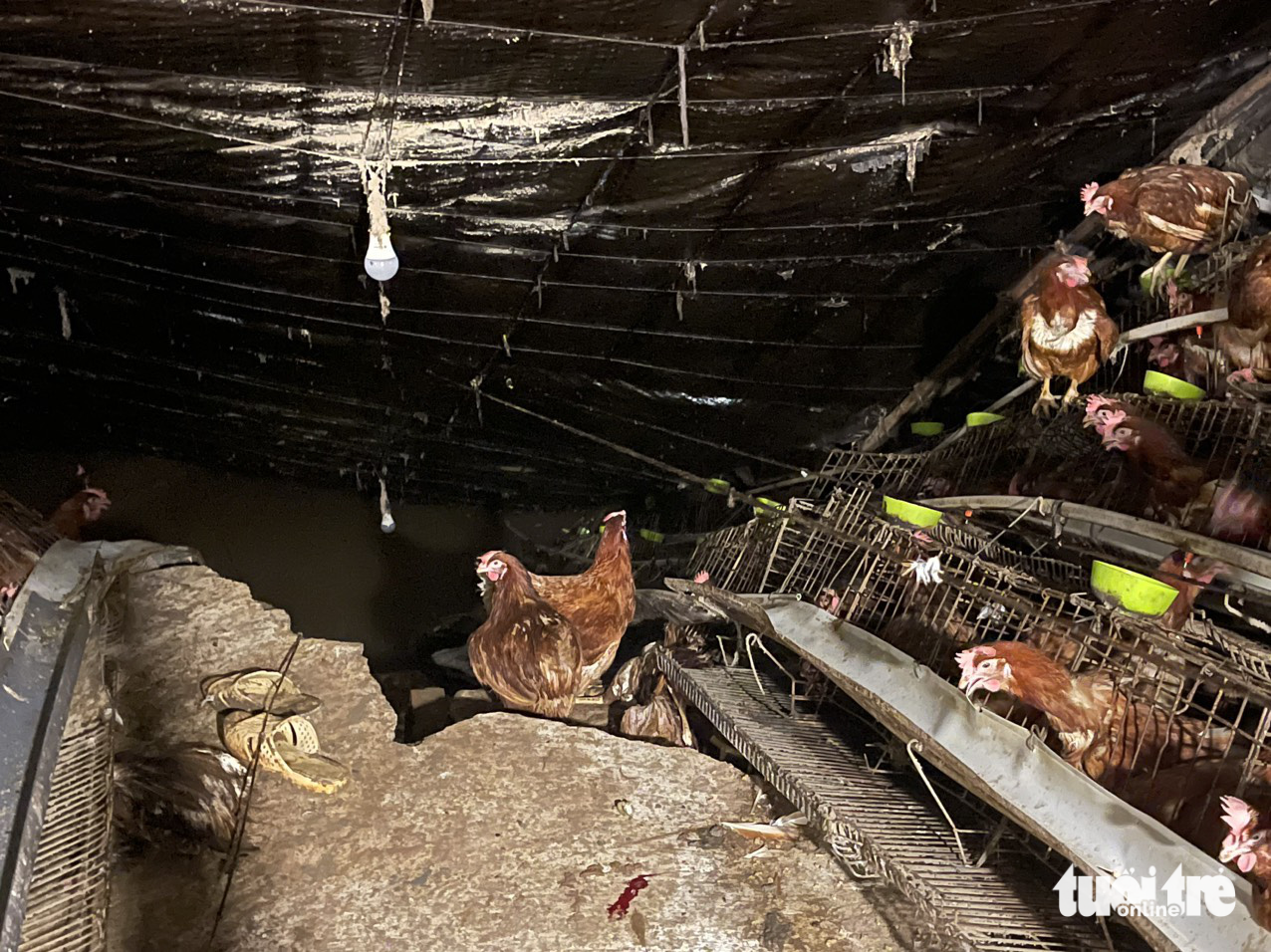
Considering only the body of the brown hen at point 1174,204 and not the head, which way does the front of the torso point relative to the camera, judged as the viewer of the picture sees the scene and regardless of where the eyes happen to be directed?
to the viewer's left

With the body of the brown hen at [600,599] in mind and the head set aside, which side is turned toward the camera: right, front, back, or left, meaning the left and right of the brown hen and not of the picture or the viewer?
right

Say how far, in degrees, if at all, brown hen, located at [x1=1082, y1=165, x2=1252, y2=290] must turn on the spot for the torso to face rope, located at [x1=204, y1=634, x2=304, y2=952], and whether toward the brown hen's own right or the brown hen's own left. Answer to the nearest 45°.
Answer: approximately 45° to the brown hen's own left

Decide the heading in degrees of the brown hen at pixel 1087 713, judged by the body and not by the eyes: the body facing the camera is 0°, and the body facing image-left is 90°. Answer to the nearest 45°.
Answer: approximately 90°

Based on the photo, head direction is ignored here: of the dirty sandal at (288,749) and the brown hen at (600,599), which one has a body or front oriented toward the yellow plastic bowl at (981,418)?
the brown hen

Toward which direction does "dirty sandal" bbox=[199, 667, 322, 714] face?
to the viewer's left

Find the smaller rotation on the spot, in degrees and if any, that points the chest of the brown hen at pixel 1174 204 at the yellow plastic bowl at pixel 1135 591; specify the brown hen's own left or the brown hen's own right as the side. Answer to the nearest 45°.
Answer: approximately 90° to the brown hen's own left

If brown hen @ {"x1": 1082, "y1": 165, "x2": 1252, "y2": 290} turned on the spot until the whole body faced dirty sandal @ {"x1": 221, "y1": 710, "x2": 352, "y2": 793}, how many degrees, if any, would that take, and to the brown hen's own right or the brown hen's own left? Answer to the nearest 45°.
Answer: approximately 45° to the brown hen's own left

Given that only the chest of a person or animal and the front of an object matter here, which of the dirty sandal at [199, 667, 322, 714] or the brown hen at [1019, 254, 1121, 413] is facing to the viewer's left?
the dirty sandal

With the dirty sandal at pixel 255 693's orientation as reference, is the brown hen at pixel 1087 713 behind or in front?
behind
